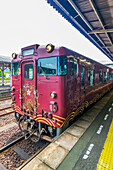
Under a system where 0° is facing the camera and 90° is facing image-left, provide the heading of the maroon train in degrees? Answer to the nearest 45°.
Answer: approximately 45°
